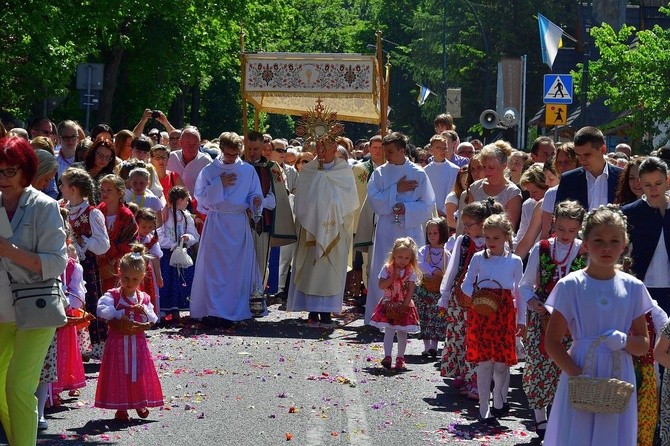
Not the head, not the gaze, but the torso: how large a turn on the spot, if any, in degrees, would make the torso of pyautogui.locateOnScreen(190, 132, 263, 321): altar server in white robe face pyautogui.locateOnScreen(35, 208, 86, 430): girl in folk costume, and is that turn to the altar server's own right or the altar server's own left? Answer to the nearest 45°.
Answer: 0° — they already face them

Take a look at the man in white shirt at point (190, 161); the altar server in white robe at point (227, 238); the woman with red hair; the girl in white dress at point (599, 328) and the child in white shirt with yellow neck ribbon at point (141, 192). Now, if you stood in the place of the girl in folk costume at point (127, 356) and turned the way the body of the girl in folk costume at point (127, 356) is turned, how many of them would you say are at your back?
3

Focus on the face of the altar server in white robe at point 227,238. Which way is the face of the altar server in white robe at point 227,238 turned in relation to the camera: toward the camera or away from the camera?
toward the camera

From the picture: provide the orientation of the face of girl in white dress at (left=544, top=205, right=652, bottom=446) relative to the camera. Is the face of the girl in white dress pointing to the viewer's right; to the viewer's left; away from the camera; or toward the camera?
toward the camera

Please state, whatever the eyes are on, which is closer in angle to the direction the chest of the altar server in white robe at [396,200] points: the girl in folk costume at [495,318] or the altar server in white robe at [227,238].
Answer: the girl in folk costume

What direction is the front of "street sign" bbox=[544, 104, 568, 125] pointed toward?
toward the camera

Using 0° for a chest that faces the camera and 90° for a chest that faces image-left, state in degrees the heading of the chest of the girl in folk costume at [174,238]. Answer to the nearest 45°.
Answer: approximately 315°

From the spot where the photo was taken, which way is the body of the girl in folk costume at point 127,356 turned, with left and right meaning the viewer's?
facing the viewer

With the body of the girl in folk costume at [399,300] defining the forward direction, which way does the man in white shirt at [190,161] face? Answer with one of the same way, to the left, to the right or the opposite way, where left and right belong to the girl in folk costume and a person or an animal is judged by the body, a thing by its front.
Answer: the same way

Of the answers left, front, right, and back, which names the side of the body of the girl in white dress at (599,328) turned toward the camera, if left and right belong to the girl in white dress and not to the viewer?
front

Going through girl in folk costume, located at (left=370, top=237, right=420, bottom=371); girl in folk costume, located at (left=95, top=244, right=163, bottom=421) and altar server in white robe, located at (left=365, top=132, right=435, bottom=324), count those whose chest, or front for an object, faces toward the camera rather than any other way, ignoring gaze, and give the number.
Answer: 3

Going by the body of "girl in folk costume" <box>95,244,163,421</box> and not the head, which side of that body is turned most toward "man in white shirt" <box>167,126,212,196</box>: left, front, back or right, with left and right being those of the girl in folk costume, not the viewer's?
back

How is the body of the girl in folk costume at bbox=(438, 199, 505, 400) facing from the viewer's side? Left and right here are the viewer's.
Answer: facing the viewer and to the left of the viewer

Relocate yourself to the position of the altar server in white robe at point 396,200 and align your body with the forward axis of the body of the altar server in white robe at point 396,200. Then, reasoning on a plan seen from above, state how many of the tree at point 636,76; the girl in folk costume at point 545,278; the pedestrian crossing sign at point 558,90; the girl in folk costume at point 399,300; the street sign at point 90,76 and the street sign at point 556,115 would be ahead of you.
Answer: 2
